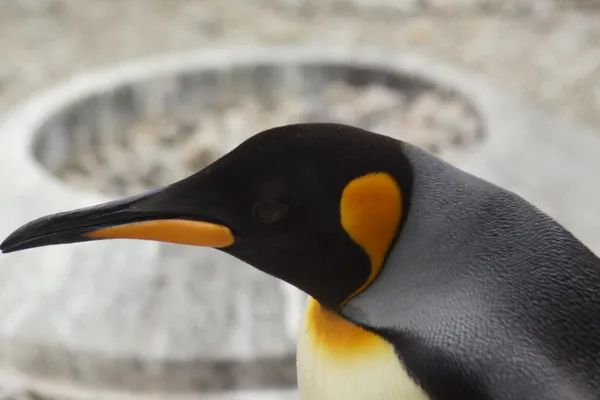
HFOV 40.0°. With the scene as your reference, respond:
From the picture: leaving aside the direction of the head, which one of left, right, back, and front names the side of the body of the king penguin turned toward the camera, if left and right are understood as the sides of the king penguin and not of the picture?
left
